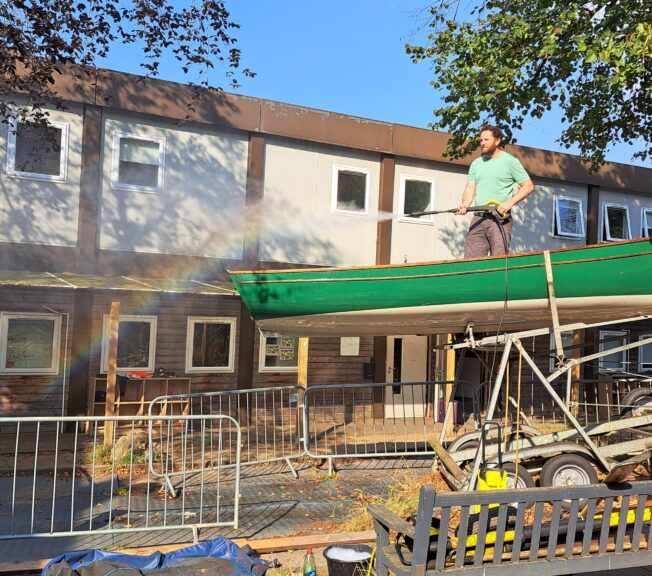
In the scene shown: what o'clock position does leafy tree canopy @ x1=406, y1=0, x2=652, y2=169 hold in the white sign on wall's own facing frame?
The leafy tree canopy is roughly at 11 o'clock from the white sign on wall.

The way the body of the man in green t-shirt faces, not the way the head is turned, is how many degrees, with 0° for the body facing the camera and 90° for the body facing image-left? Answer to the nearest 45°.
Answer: approximately 45°

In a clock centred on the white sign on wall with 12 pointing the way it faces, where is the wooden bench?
The wooden bench is roughly at 12 o'clock from the white sign on wall.

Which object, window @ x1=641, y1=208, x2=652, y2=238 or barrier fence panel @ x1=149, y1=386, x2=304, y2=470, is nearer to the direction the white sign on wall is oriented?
the barrier fence panel

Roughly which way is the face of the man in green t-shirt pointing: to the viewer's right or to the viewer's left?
to the viewer's left

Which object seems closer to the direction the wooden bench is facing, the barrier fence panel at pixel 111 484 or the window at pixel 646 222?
the barrier fence panel
